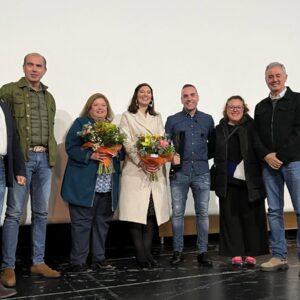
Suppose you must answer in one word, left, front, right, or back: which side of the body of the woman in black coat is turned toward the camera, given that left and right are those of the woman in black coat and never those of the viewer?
front

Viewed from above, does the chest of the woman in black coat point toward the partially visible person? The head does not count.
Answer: no

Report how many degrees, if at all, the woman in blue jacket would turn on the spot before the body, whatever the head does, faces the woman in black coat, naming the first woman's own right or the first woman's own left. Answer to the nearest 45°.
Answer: approximately 45° to the first woman's own left

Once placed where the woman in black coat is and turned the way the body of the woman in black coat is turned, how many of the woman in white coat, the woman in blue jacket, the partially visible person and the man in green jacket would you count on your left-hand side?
0

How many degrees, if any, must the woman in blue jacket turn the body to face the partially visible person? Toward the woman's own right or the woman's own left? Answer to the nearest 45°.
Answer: approximately 90° to the woman's own right

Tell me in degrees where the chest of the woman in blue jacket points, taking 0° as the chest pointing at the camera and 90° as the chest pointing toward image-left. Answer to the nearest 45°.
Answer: approximately 315°

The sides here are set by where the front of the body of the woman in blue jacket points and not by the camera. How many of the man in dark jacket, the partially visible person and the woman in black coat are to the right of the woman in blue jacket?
1

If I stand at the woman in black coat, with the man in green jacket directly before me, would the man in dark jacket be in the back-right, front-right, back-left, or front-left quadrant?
back-left

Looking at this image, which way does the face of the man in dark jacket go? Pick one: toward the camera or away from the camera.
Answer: toward the camera

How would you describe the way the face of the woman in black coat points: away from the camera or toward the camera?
toward the camera

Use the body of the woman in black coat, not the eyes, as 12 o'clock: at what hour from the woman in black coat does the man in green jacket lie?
The man in green jacket is roughly at 2 o'clock from the woman in black coat.

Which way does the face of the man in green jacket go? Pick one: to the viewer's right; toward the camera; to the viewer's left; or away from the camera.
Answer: toward the camera

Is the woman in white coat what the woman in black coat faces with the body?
no

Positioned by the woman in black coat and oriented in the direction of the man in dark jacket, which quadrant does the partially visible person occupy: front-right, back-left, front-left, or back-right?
back-right

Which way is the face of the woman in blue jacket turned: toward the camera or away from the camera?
toward the camera
